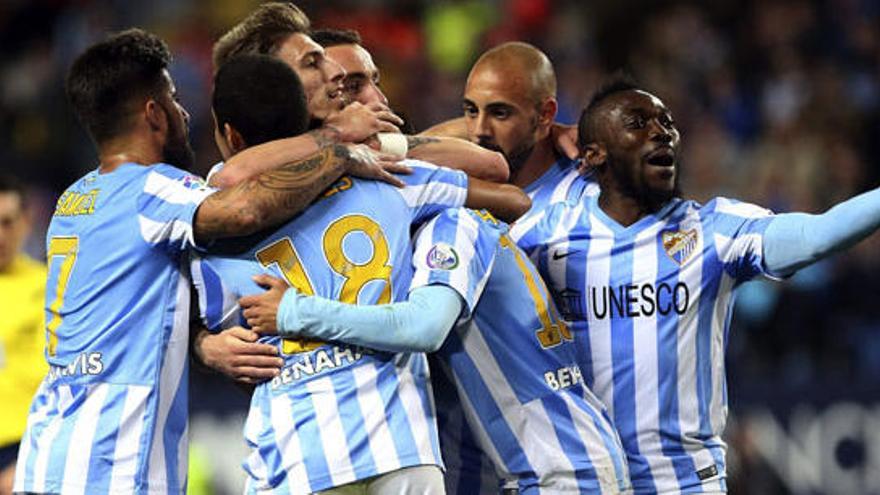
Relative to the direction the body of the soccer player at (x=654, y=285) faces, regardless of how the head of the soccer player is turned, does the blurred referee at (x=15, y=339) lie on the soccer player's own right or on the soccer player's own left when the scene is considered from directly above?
on the soccer player's own right

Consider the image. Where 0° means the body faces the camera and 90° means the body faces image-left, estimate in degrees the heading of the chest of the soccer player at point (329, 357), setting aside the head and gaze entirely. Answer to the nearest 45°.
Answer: approximately 180°

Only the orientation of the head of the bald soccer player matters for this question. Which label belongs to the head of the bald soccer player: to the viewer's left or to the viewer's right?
to the viewer's left

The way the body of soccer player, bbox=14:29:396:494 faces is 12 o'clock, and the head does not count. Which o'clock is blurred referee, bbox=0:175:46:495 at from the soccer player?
The blurred referee is roughly at 10 o'clock from the soccer player.

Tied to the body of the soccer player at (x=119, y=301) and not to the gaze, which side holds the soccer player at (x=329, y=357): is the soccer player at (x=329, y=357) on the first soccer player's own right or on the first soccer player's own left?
on the first soccer player's own right
